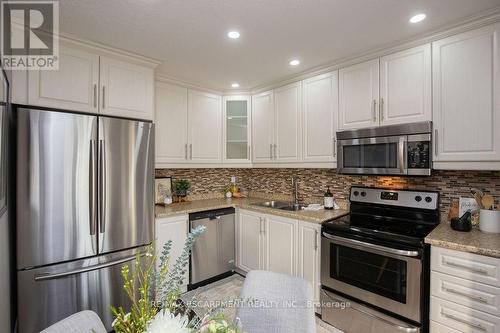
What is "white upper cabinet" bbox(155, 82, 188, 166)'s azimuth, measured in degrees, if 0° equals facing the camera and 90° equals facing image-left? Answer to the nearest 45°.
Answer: approximately 315°

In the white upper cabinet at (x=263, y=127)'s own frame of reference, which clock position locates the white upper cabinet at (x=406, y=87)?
the white upper cabinet at (x=406, y=87) is roughly at 9 o'clock from the white upper cabinet at (x=263, y=127).

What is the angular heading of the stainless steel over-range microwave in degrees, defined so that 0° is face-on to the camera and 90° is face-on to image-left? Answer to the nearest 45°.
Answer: approximately 45°

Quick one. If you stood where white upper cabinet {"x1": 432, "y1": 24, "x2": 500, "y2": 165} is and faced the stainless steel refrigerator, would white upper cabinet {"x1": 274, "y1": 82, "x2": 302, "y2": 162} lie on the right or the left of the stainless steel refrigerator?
right

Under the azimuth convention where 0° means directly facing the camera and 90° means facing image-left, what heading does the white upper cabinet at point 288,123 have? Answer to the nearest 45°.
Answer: approximately 45°

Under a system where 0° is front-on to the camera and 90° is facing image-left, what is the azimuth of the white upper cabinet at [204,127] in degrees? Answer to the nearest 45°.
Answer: approximately 315°
